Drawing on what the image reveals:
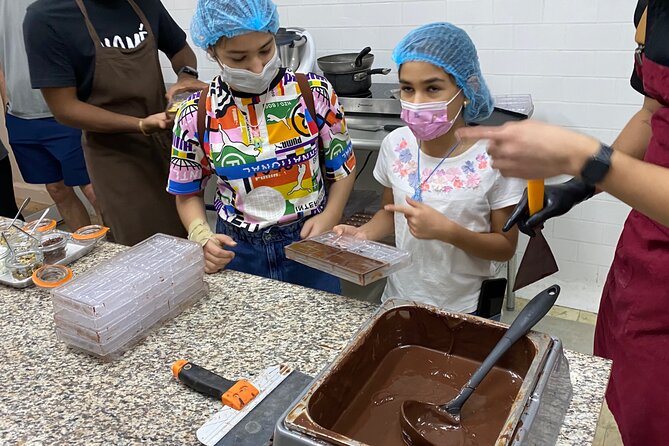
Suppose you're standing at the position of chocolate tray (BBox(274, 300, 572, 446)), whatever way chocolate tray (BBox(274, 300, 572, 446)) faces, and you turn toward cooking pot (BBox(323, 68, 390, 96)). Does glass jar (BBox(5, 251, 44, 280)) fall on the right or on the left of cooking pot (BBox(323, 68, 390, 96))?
left

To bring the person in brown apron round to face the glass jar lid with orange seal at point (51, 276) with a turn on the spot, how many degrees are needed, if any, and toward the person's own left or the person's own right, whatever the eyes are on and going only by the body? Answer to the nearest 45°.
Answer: approximately 45° to the person's own right

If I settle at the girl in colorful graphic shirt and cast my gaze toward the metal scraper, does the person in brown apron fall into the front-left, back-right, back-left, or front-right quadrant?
back-right

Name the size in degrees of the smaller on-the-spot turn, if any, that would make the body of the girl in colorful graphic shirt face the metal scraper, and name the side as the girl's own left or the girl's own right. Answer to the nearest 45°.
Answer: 0° — they already face it

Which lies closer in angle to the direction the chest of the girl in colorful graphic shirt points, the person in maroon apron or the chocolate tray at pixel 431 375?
the chocolate tray

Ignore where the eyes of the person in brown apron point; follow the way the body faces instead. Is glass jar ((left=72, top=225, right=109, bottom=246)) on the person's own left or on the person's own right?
on the person's own right

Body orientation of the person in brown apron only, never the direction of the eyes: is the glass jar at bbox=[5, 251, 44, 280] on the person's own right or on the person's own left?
on the person's own right

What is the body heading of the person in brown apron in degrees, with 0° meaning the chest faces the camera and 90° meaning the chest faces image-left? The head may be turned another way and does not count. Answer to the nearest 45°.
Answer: approximately 315°

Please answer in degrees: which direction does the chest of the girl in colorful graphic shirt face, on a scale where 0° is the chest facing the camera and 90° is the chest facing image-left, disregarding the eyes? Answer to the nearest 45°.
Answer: approximately 0°
